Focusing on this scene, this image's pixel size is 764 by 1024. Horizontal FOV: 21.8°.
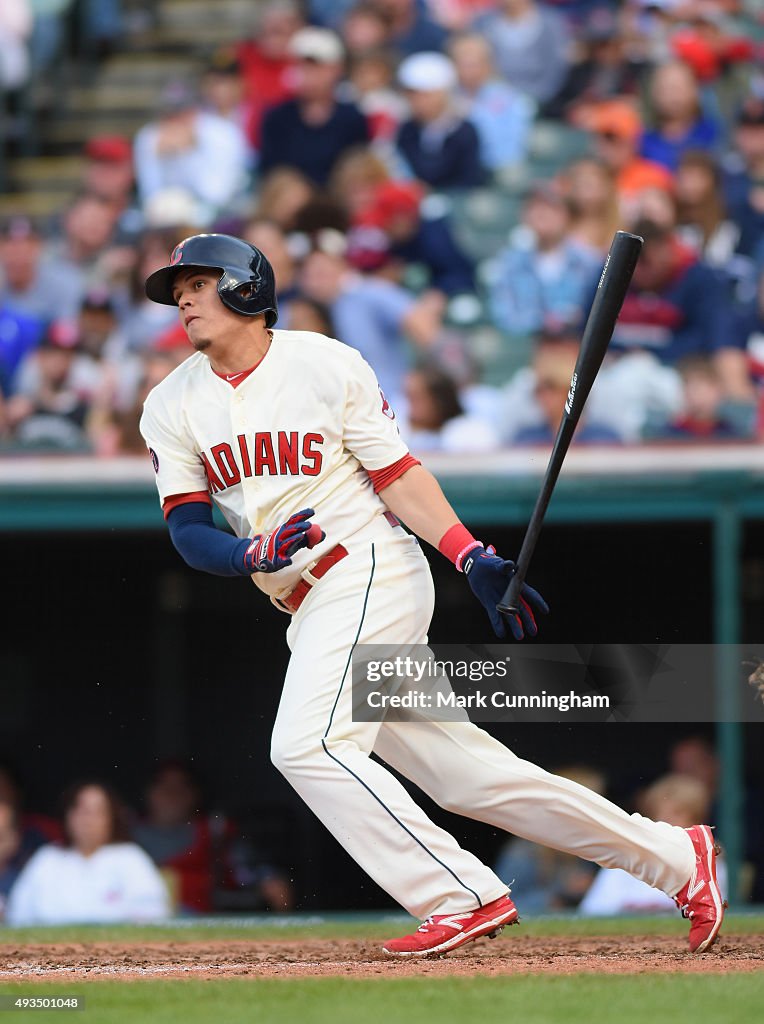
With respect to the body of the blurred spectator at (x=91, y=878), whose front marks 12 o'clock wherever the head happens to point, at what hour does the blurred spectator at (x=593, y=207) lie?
the blurred spectator at (x=593, y=207) is roughly at 8 o'clock from the blurred spectator at (x=91, y=878).

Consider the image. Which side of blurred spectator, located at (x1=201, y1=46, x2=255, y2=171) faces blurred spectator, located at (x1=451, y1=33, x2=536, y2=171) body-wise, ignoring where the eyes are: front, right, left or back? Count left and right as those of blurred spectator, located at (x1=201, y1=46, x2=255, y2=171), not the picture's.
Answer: left

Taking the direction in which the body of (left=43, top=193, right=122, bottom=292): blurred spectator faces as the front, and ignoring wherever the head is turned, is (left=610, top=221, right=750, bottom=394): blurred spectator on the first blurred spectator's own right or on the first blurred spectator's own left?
on the first blurred spectator's own left

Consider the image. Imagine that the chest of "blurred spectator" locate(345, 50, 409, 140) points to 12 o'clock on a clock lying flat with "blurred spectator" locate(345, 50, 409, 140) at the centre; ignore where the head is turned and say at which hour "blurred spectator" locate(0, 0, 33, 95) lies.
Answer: "blurred spectator" locate(0, 0, 33, 95) is roughly at 4 o'clock from "blurred spectator" locate(345, 50, 409, 140).

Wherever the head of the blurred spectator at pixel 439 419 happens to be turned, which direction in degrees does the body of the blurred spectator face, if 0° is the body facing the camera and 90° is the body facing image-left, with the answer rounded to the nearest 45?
approximately 45°

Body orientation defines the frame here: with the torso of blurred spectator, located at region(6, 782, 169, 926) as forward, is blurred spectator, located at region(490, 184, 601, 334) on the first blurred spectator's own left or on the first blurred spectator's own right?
on the first blurred spectator's own left

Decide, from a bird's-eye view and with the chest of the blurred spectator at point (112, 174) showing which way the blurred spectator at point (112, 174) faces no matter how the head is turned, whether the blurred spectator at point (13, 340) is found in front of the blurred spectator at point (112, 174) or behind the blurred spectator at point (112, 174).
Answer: in front

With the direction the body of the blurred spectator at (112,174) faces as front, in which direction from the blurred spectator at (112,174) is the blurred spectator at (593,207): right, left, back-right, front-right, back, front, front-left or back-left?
front-left

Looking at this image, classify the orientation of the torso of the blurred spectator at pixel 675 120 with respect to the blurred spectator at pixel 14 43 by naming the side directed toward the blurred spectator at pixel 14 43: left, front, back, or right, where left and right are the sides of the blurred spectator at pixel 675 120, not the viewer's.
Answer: right

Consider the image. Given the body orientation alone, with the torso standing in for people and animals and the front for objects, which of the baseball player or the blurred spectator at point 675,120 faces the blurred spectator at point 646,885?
the blurred spectator at point 675,120
